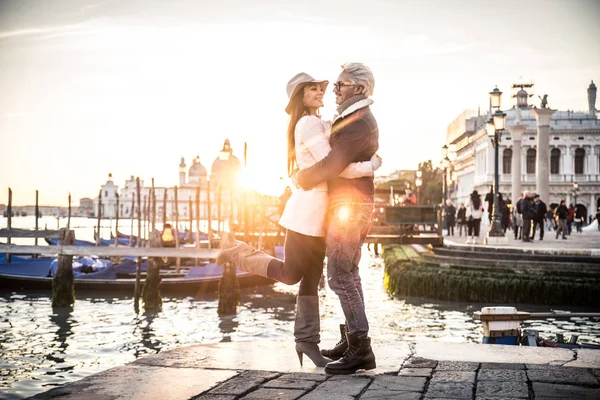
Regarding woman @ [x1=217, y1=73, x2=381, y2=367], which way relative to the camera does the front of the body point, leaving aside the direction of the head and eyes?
to the viewer's right

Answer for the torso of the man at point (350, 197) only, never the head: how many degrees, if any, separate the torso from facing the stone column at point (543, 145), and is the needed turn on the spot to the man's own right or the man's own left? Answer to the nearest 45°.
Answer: approximately 90° to the man's own right

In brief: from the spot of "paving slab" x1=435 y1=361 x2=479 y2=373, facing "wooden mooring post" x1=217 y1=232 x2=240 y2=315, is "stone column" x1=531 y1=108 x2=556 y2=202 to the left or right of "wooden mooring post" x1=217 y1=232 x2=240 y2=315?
right

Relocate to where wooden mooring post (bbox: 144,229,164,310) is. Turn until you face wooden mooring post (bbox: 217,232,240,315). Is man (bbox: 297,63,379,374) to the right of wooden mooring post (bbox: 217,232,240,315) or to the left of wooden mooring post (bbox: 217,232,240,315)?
right

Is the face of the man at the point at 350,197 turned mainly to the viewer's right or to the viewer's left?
to the viewer's left

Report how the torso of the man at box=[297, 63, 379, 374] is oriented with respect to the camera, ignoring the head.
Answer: to the viewer's left

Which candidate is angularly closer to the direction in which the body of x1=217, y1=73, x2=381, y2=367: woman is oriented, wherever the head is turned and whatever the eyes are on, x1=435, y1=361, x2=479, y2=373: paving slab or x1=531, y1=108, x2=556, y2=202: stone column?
the paving slab

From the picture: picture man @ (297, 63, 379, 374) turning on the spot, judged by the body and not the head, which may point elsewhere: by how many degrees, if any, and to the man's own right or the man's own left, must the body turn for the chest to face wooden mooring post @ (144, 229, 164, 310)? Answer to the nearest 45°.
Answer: approximately 90° to the man's own right

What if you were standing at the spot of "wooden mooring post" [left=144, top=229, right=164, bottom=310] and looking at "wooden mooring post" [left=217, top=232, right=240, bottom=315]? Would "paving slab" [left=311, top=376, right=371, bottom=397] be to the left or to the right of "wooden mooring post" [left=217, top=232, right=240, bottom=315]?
right

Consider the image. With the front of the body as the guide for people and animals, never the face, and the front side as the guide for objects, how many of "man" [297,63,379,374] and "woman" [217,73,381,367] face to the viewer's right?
1
